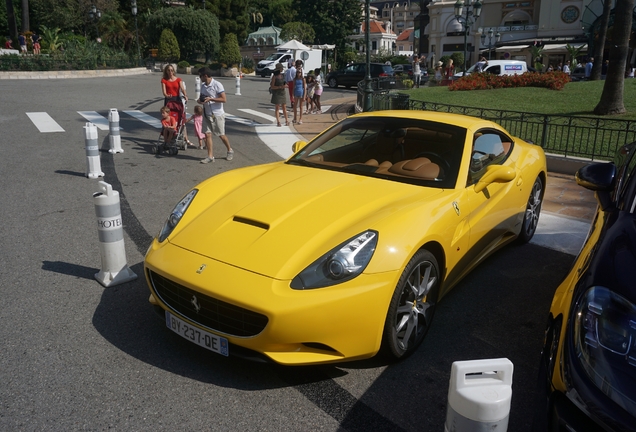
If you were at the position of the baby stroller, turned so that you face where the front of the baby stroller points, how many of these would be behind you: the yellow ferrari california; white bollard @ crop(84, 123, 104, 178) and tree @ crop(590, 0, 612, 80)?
1

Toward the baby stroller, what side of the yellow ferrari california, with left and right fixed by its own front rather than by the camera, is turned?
right

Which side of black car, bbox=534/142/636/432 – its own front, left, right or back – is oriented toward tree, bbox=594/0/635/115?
back

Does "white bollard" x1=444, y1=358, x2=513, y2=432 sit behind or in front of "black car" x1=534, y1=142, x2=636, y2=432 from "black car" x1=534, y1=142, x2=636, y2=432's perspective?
in front

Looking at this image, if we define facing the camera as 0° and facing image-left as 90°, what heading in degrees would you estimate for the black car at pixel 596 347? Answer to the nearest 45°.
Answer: approximately 0°

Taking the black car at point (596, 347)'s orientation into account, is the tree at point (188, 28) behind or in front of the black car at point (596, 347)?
behind

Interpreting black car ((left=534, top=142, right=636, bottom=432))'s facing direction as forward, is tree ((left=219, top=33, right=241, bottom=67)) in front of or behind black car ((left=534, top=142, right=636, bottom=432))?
behind

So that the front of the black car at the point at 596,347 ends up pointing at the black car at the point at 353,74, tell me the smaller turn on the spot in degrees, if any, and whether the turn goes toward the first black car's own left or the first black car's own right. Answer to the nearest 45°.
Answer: approximately 135° to the first black car's own right

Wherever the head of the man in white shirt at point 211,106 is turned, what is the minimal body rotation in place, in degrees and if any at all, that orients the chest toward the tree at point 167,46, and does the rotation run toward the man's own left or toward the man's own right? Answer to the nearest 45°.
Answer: approximately 135° to the man's own right
